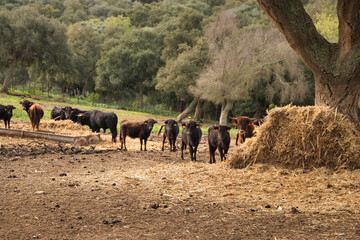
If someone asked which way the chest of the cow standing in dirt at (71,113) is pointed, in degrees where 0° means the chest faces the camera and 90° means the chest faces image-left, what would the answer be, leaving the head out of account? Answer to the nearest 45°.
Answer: approximately 315°

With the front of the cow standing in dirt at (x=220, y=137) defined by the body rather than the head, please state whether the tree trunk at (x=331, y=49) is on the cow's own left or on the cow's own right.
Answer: on the cow's own left

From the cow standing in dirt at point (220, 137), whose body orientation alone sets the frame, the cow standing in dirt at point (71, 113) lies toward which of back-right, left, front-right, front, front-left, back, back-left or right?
back-right

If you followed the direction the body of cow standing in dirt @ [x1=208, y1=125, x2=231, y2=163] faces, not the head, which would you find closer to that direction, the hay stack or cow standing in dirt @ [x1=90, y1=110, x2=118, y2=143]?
the hay stack
